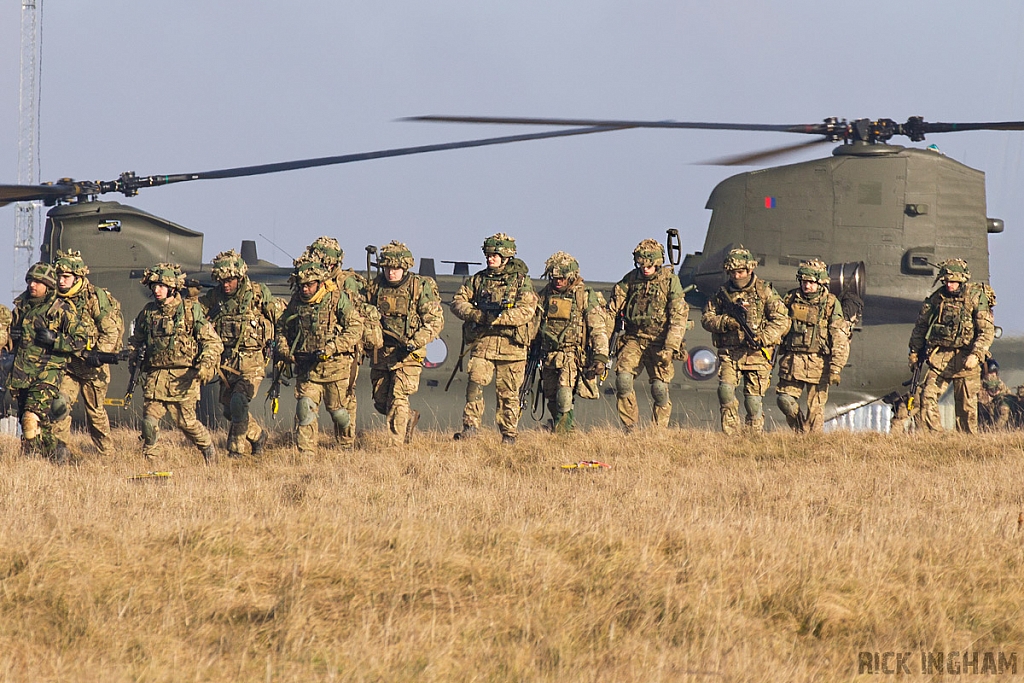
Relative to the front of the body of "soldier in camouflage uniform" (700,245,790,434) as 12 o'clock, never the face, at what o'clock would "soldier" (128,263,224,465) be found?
The soldier is roughly at 2 o'clock from the soldier in camouflage uniform.

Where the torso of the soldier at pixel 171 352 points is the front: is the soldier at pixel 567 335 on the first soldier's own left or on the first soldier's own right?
on the first soldier's own left

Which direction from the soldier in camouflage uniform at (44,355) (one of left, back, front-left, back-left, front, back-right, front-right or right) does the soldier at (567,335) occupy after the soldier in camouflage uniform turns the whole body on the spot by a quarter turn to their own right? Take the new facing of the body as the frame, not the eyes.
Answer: back-right

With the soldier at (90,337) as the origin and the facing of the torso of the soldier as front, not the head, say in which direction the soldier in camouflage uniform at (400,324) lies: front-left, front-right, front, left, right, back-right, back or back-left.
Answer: back-left

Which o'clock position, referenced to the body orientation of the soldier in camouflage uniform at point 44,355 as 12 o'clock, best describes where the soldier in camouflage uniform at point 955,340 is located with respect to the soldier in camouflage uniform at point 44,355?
the soldier in camouflage uniform at point 955,340 is roughly at 8 o'clock from the soldier in camouflage uniform at point 44,355.

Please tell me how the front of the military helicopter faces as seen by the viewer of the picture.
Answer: facing to the left of the viewer

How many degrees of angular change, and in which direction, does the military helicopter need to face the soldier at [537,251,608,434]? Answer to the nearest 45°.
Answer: approximately 45° to its left

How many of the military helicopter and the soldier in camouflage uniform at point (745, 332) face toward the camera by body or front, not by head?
1
